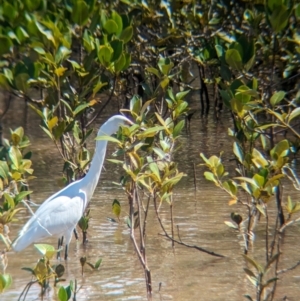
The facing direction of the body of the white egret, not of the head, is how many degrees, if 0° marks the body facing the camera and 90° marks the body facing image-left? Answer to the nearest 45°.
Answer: approximately 270°
